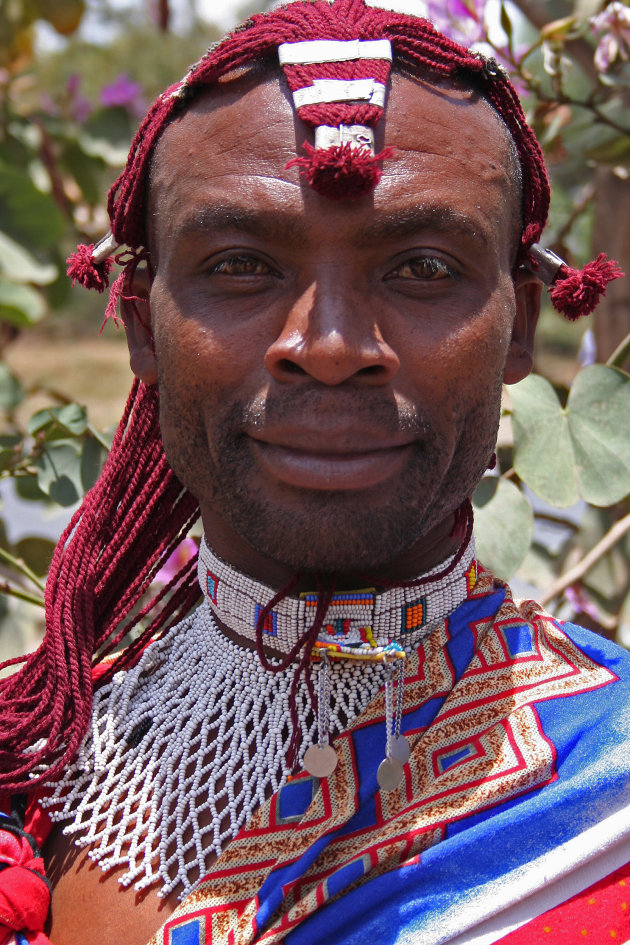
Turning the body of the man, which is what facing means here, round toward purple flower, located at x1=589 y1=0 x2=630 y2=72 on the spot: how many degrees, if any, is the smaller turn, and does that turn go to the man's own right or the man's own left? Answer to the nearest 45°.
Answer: approximately 135° to the man's own left

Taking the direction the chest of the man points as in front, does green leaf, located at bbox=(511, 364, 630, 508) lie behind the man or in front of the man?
behind

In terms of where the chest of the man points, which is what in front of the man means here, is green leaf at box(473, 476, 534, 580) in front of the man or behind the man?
behind

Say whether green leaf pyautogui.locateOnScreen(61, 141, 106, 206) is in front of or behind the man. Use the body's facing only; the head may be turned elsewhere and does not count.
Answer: behind

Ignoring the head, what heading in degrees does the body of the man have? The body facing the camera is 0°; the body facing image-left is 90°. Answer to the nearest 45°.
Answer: approximately 0°

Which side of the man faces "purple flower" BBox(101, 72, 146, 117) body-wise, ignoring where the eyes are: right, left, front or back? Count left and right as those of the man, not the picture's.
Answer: back

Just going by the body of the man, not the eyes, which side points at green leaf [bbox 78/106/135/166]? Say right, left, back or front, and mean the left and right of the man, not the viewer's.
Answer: back

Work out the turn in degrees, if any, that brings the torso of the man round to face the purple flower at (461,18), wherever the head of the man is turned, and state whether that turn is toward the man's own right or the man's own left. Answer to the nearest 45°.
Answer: approximately 180°

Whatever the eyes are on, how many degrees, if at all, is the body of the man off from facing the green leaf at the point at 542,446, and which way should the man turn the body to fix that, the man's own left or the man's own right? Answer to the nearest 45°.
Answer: approximately 135° to the man's own left

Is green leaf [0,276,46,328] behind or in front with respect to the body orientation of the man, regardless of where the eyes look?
behind
